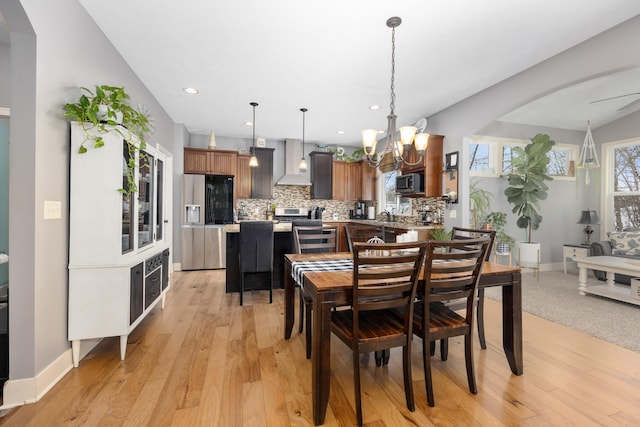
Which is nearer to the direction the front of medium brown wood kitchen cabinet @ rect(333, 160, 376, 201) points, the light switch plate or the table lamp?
the light switch plate

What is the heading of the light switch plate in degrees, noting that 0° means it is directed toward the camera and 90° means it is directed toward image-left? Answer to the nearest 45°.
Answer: approximately 315°

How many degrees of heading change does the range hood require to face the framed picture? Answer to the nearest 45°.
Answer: approximately 45° to its left

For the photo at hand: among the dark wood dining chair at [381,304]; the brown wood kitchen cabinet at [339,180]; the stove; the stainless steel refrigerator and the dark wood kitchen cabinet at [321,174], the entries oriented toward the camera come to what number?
4

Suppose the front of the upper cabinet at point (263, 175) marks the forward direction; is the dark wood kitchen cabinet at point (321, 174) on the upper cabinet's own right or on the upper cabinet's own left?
on the upper cabinet's own left

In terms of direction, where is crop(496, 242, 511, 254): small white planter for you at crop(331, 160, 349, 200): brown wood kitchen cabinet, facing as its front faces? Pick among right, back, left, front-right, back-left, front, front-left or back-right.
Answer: front-left

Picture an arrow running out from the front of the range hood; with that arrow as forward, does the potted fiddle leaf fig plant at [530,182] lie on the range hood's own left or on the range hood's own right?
on the range hood's own left

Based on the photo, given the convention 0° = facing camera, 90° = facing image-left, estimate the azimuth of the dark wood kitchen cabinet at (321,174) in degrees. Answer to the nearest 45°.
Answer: approximately 0°

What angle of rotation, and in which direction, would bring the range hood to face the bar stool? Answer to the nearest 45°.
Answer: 0° — it already faces it

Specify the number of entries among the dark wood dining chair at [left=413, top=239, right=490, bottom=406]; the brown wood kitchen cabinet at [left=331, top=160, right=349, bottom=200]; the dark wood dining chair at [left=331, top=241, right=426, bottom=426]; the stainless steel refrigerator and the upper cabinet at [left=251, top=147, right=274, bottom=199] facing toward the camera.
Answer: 3

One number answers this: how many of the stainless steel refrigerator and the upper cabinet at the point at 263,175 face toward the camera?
2

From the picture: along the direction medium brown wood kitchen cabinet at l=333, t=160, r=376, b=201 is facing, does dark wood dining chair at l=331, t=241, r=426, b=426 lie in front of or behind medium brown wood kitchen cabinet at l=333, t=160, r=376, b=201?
in front

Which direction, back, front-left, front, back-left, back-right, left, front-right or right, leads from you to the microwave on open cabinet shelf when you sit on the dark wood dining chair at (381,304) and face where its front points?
front-right

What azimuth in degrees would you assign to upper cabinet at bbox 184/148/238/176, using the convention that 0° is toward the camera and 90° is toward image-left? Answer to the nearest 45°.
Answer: approximately 0°

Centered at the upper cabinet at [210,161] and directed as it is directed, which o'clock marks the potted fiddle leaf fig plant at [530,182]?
The potted fiddle leaf fig plant is roughly at 10 o'clock from the upper cabinet.
